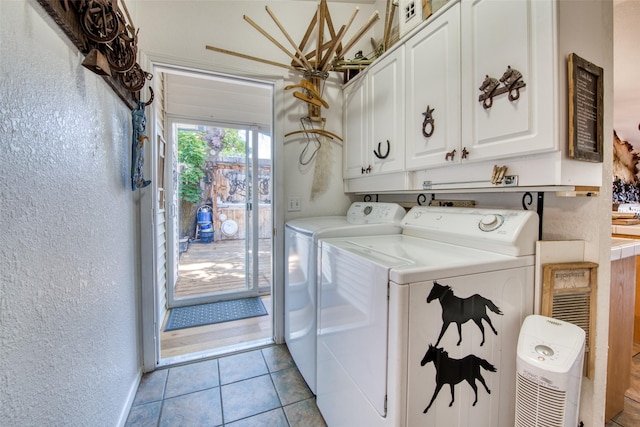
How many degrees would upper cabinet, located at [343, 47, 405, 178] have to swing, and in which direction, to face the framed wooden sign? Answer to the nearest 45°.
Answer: approximately 90° to its left

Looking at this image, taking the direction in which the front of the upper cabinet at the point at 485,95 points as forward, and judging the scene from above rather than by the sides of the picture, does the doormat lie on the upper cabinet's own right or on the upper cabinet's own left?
on the upper cabinet's own right

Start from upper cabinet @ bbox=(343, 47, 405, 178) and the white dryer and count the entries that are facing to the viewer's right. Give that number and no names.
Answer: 0

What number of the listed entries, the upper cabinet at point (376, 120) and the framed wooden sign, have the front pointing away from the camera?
0
